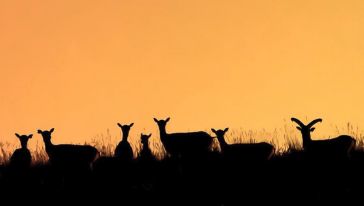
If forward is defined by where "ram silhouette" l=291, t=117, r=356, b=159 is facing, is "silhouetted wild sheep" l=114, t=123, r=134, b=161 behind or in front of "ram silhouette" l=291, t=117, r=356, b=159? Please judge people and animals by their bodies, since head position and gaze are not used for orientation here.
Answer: in front

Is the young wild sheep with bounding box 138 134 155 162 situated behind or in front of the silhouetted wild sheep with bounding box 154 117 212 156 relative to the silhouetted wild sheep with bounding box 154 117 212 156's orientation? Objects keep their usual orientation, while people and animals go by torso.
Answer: in front

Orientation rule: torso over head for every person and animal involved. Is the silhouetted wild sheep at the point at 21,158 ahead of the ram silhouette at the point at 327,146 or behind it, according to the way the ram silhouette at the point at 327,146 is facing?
ahead

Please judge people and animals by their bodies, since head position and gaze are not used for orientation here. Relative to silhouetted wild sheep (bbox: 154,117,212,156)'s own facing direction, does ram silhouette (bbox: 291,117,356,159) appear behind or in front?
behind

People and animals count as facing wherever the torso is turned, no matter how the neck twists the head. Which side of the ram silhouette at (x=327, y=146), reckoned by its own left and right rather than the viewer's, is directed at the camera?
left

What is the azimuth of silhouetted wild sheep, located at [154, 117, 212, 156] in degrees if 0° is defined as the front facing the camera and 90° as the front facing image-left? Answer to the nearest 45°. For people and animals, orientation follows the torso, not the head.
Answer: approximately 90°

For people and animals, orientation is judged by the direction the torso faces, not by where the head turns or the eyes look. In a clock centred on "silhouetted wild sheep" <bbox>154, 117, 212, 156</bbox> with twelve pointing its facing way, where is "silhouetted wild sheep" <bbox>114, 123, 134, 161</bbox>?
"silhouetted wild sheep" <bbox>114, 123, 134, 161</bbox> is roughly at 12 o'clock from "silhouetted wild sheep" <bbox>154, 117, 212, 156</bbox>.

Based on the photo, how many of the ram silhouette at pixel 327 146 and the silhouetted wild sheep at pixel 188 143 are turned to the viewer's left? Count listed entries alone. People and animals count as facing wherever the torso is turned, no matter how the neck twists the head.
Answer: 2

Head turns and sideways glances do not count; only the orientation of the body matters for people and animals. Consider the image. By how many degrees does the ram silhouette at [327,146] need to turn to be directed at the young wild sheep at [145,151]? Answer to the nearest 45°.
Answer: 0° — it already faces it

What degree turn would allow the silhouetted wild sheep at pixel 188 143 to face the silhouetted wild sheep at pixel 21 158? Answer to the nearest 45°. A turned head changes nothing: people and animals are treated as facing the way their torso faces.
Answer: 0° — it already faces it
